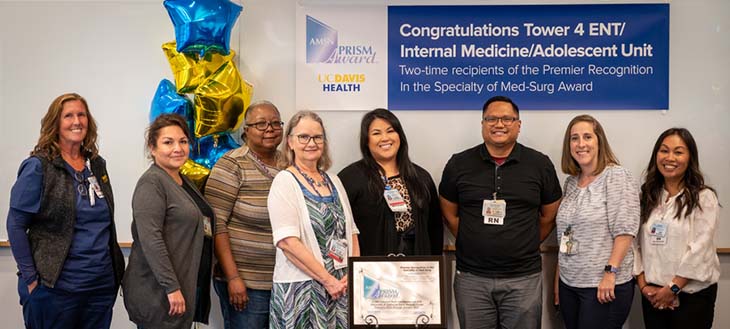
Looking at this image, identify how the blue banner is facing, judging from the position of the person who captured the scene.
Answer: facing the viewer

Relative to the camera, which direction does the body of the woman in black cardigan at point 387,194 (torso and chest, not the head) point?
toward the camera

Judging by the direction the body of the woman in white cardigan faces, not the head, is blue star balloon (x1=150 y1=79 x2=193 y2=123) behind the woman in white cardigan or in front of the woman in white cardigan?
behind

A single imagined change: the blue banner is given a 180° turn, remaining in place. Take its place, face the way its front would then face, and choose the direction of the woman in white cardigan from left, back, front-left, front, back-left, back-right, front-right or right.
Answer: back-left

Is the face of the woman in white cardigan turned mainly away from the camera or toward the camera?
toward the camera

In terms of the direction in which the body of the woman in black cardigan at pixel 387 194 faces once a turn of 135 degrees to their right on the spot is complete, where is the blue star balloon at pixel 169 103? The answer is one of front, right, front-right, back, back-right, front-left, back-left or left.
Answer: front-left

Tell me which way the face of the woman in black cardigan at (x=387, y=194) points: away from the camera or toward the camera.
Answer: toward the camera

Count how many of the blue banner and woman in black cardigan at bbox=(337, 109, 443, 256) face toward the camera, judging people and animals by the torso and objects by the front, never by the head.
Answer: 2

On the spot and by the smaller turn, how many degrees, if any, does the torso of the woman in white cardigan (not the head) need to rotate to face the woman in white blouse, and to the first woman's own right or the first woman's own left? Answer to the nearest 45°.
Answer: approximately 45° to the first woman's own left

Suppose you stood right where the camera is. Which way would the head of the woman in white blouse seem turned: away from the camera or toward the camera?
toward the camera

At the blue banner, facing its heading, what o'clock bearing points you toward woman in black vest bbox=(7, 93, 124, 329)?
The woman in black vest is roughly at 2 o'clock from the blue banner.

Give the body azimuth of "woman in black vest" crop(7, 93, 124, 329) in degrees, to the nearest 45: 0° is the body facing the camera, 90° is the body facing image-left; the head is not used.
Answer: approximately 315°
